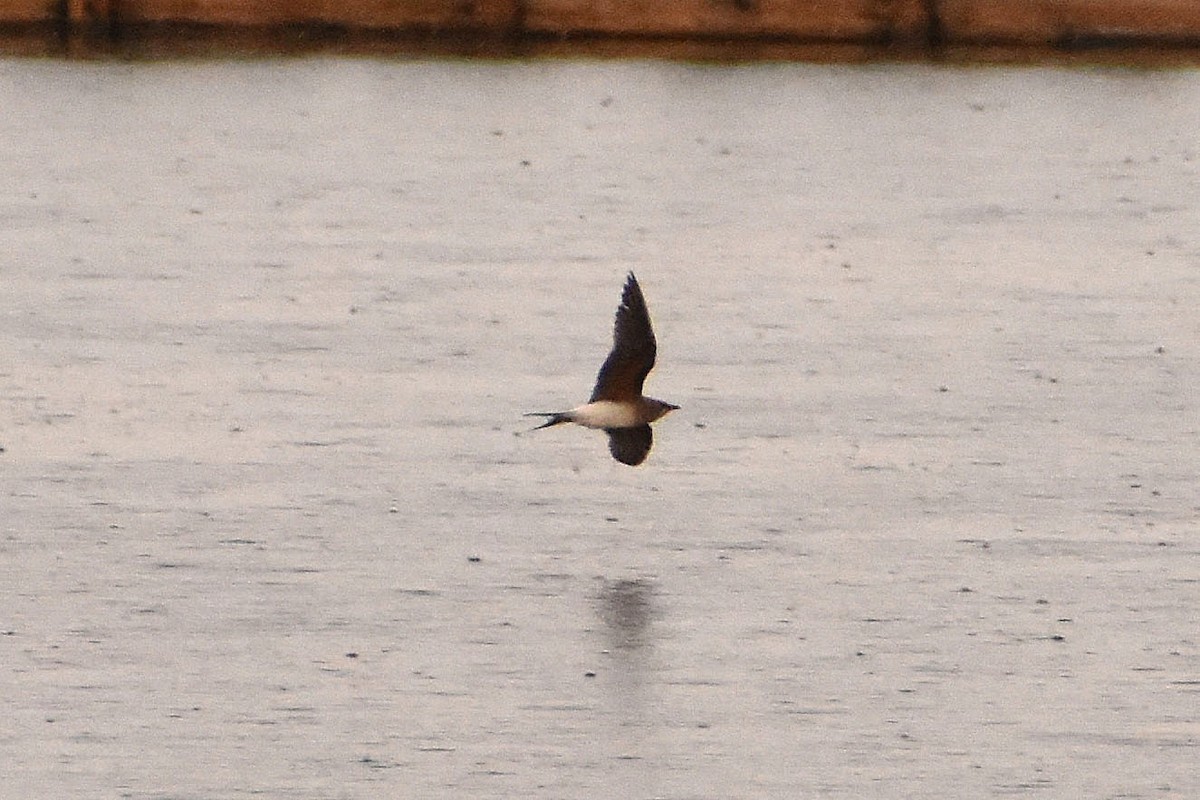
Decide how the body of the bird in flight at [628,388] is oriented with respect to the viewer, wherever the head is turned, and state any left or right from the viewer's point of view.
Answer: facing to the right of the viewer
